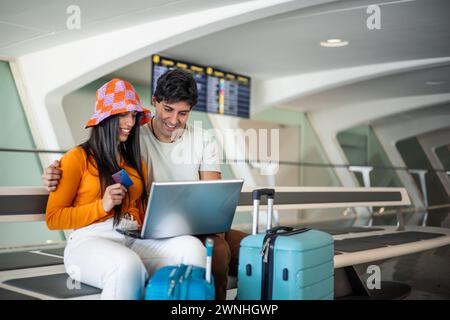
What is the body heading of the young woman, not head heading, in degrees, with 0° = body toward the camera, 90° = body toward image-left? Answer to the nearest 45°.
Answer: approximately 315°

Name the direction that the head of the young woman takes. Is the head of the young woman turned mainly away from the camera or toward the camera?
toward the camera

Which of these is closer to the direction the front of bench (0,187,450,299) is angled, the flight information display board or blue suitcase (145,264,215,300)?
the blue suitcase

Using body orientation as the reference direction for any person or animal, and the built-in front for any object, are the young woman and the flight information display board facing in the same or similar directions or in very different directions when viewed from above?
same or similar directions

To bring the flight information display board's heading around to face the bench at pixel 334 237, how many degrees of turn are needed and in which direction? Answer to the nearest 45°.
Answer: approximately 45° to its right

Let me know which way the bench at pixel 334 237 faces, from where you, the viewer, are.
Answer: facing the viewer and to the right of the viewer
